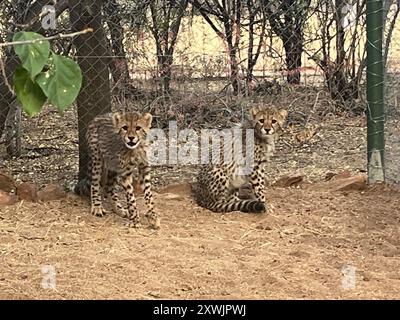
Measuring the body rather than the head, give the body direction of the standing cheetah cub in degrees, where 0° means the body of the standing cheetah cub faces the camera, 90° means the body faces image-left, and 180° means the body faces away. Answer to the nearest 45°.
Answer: approximately 315°

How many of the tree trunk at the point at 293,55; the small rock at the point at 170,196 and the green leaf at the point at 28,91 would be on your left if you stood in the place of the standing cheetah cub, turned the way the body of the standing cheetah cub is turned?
2

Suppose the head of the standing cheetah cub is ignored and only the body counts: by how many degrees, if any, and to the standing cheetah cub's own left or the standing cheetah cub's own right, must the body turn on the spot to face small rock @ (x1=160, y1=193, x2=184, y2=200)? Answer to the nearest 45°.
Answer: approximately 90° to the standing cheetah cub's own left

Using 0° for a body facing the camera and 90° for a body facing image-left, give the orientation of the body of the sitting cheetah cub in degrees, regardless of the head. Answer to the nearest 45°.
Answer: approximately 270°

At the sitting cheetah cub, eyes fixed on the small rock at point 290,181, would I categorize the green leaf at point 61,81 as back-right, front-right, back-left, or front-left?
back-right

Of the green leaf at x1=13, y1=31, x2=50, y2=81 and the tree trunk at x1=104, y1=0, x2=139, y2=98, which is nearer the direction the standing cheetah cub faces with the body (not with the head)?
the green leaf

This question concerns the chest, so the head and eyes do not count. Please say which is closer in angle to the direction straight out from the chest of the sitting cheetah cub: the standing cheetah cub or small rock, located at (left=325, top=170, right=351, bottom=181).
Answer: the small rock

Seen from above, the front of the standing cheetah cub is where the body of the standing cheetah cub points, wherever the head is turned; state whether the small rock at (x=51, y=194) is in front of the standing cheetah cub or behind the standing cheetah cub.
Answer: behind
